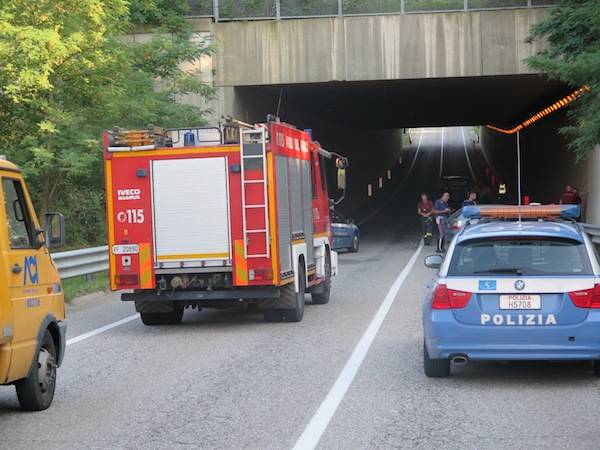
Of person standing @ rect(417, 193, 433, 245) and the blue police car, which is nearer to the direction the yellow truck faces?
the person standing

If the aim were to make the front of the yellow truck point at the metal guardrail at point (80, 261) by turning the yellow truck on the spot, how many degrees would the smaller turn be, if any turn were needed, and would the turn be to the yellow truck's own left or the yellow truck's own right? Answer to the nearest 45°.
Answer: approximately 45° to the yellow truck's own left

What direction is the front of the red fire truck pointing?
away from the camera

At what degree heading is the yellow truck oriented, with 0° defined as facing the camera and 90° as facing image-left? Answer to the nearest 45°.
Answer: approximately 225°

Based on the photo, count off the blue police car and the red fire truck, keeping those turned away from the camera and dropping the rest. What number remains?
2

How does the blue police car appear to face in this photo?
away from the camera
